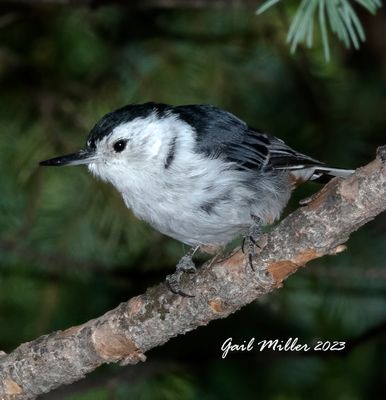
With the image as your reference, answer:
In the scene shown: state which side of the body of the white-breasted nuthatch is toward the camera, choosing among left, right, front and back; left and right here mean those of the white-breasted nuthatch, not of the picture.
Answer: left
